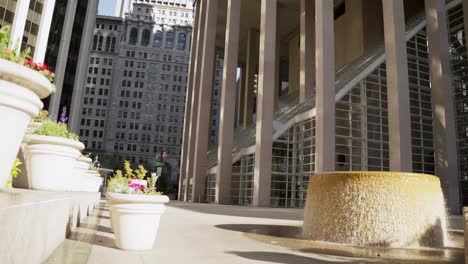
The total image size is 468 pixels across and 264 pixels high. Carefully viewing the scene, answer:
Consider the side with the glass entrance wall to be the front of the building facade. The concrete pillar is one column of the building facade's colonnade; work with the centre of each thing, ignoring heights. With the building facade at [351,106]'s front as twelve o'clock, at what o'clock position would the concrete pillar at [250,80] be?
The concrete pillar is roughly at 3 o'clock from the building facade.

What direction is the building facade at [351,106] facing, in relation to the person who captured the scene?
facing the viewer and to the left of the viewer

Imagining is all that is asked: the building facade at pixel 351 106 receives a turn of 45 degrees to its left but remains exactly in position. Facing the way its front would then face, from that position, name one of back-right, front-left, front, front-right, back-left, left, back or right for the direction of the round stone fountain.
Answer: front

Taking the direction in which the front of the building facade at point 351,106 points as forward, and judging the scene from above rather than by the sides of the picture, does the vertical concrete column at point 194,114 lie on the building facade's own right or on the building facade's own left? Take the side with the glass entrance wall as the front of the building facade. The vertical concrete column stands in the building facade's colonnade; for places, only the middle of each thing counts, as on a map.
on the building facade's own right

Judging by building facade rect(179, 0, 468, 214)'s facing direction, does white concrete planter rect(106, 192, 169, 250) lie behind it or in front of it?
in front

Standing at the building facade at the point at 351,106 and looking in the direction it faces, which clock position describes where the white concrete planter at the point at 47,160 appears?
The white concrete planter is roughly at 11 o'clock from the building facade.

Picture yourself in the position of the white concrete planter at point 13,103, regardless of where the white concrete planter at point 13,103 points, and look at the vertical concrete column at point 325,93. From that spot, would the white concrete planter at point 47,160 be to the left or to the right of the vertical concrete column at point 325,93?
left

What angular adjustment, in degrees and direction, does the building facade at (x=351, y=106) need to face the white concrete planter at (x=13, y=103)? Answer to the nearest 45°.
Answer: approximately 45° to its left

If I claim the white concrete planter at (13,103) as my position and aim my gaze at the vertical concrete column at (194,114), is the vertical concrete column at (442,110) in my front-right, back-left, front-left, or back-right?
front-right

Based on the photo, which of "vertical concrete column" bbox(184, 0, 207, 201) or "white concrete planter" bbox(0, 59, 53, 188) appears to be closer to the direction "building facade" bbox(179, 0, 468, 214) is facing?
the white concrete planter
